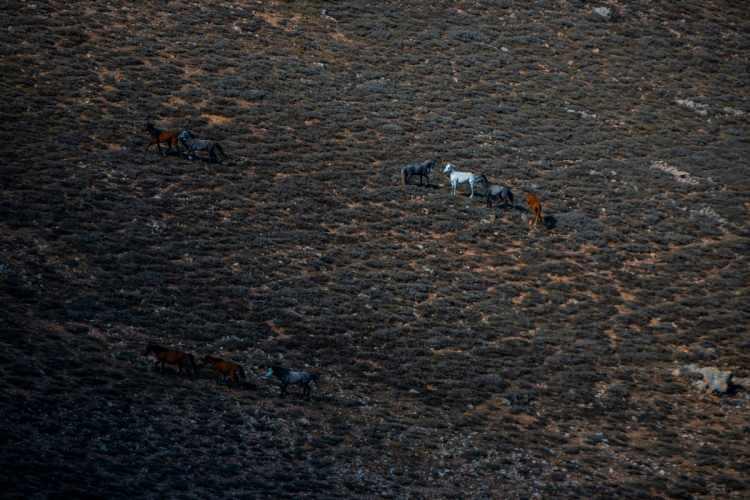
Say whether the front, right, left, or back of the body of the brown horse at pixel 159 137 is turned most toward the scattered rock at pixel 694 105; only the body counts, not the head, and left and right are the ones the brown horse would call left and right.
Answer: back

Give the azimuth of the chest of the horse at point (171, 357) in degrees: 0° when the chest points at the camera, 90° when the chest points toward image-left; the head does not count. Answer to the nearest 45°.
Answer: approximately 90°

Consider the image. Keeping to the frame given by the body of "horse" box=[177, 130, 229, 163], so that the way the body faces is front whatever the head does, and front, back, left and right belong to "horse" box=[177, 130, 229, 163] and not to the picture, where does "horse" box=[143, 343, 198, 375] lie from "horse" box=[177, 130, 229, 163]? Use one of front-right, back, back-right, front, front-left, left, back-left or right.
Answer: left

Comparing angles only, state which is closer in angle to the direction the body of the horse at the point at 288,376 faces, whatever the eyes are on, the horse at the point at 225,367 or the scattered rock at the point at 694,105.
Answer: the horse

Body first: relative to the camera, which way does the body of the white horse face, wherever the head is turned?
to the viewer's left

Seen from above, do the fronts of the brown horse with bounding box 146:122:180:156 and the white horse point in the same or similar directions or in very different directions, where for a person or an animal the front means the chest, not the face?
same or similar directions

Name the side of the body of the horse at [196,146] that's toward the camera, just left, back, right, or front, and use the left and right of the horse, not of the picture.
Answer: left

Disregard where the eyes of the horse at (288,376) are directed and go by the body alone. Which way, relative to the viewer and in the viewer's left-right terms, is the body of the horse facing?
facing to the left of the viewer

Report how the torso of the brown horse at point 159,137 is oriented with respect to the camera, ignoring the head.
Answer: to the viewer's left

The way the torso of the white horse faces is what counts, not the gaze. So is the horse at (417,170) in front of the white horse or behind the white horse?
in front
